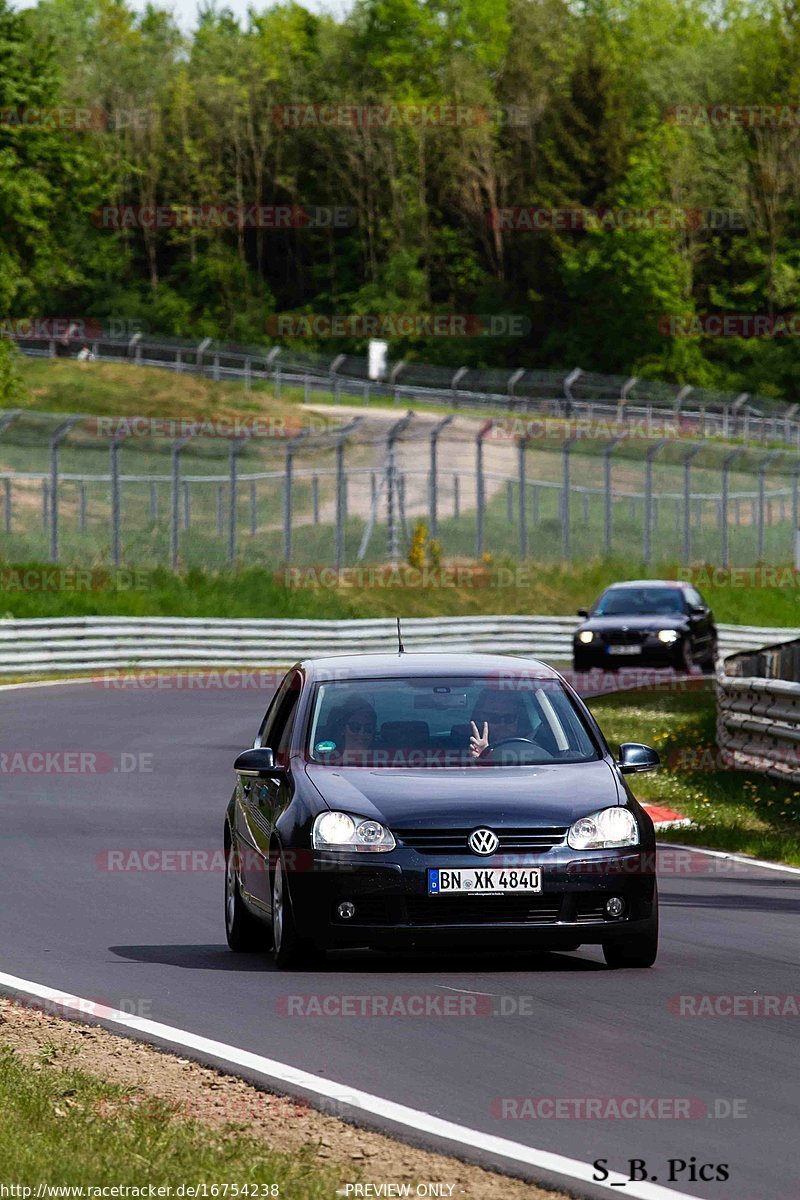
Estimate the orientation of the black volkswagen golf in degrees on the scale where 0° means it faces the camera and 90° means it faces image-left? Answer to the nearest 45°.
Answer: approximately 0°

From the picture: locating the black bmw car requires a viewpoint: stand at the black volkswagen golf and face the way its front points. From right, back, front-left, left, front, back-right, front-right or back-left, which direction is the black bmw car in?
back

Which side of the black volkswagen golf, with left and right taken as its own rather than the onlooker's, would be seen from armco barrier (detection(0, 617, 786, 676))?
back

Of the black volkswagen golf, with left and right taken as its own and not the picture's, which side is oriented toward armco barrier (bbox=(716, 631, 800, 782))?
back

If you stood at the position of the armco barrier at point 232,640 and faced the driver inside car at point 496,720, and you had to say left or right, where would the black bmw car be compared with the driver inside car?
left

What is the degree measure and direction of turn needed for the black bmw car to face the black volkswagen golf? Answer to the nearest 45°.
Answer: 0° — it already faces it

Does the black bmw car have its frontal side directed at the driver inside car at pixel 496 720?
yes

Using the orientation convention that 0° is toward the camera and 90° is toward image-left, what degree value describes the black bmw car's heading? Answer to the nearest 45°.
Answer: approximately 0°
